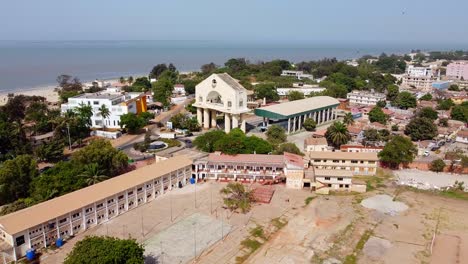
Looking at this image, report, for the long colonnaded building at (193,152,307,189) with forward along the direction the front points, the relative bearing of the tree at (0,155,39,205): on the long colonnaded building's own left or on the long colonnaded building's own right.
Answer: on the long colonnaded building's own right

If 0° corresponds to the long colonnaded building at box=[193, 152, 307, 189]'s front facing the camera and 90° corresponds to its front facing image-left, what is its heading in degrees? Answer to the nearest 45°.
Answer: approximately 0°

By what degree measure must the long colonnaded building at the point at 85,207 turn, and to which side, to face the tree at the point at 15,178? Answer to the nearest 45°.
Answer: approximately 180°

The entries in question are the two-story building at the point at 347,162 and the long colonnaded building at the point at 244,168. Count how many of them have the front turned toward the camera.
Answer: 2

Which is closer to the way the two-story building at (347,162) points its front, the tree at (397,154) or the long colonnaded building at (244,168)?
the long colonnaded building

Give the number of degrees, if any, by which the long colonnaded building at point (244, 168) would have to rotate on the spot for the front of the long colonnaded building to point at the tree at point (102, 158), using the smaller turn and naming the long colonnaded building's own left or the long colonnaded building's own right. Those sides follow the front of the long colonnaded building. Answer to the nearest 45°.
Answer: approximately 90° to the long colonnaded building's own right

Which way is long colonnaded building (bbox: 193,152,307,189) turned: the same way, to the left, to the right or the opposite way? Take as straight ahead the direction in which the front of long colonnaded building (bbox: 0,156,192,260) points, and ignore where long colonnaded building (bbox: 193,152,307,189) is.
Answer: to the right

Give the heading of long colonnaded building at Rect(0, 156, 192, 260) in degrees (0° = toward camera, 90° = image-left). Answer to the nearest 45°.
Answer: approximately 315°

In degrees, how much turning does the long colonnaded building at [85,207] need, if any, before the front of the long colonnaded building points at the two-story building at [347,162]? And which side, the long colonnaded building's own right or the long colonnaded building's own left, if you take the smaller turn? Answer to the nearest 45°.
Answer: approximately 45° to the long colonnaded building's own left

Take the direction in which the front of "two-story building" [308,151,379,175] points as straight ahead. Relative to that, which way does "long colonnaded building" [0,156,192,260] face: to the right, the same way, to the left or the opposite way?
to the left

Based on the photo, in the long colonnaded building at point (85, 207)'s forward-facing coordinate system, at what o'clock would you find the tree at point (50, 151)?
The tree is roughly at 7 o'clock from the long colonnaded building.
